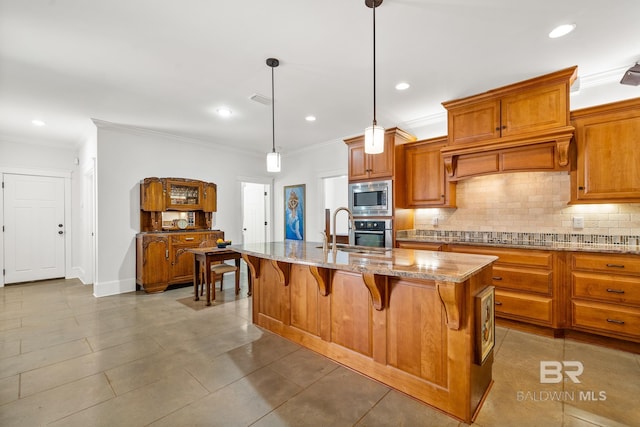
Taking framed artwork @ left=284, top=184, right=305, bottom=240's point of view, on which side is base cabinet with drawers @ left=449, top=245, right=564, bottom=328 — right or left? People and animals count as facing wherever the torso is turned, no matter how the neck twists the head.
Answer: on its left

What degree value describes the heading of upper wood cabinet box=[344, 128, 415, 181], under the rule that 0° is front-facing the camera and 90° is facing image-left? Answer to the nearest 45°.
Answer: approximately 45°

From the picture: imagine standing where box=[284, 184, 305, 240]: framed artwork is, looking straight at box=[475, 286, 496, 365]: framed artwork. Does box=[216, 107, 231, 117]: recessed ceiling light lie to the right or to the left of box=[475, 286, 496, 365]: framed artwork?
right

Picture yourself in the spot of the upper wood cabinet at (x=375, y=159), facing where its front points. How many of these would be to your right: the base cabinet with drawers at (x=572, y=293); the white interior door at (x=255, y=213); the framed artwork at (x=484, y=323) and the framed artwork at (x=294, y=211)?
2

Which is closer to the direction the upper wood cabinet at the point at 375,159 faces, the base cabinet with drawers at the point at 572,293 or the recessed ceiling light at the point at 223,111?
the recessed ceiling light

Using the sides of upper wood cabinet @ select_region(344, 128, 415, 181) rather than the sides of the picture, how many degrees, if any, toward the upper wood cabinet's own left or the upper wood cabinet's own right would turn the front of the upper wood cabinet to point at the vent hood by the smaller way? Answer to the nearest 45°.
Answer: approximately 90° to the upper wood cabinet's own left

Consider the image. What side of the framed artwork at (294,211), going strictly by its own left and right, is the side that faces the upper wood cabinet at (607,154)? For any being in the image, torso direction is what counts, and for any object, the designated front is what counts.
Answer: left

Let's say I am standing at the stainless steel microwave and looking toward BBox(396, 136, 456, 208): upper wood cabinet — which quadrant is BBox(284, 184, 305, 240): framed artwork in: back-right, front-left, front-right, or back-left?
back-left

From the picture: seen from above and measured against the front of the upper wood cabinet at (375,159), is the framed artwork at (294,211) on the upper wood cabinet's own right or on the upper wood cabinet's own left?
on the upper wood cabinet's own right

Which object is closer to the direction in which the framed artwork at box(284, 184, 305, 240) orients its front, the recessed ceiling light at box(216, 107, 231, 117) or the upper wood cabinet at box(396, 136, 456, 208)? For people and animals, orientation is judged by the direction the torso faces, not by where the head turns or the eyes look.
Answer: the recessed ceiling light

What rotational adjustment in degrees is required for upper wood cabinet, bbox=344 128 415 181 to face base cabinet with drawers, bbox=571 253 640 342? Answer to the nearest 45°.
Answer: approximately 90° to its left

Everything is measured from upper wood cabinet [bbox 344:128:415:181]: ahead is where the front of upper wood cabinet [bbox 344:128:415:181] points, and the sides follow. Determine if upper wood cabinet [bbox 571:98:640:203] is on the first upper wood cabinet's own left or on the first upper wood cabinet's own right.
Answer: on the first upper wood cabinet's own left
